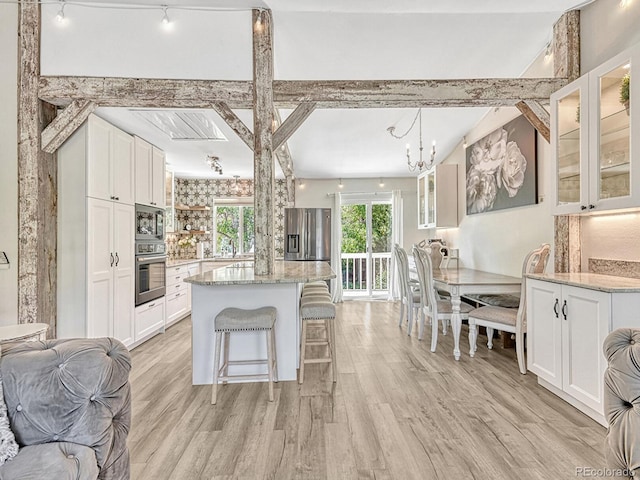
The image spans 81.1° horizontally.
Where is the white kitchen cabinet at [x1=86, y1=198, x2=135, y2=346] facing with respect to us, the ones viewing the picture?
facing the viewer and to the right of the viewer

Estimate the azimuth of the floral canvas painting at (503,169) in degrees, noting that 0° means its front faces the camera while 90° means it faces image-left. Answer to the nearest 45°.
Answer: approximately 45°

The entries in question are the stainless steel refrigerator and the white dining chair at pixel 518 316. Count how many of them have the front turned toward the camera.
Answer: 1

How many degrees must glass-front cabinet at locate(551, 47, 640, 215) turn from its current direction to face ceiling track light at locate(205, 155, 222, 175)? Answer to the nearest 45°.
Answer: approximately 45° to its right

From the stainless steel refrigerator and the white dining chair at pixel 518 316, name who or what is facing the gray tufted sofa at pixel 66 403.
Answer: the stainless steel refrigerator

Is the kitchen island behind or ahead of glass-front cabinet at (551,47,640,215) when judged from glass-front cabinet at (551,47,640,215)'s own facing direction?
ahead

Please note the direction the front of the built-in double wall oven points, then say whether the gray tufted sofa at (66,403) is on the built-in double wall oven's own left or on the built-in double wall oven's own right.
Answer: on the built-in double wall oven's own right

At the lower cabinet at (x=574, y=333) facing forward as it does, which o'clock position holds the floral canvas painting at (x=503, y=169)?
The floral canvas painting is roughly at 4 o'clock from the lower cabinet.

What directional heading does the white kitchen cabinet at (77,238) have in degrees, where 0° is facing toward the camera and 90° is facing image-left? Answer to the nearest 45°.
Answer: approximately 315°

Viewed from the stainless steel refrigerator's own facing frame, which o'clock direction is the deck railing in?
The deck railing is roughly at 8 o'clock from the stainless steel refrigerator.
